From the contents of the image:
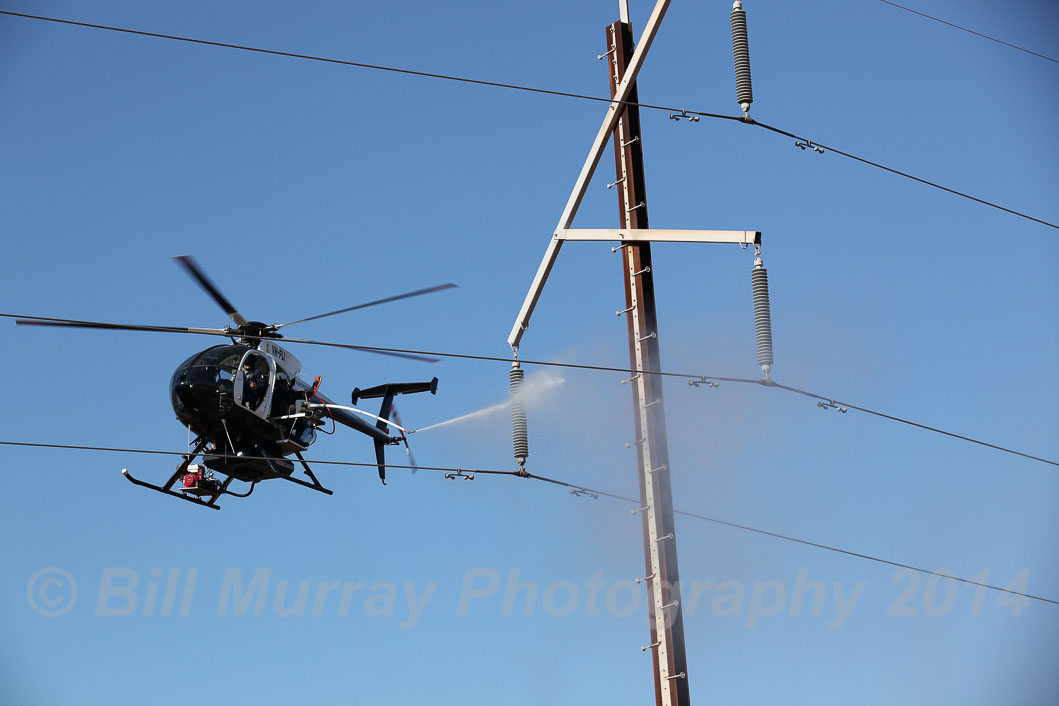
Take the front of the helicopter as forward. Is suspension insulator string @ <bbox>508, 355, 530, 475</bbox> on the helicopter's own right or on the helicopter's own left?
on the helicopter's own left
